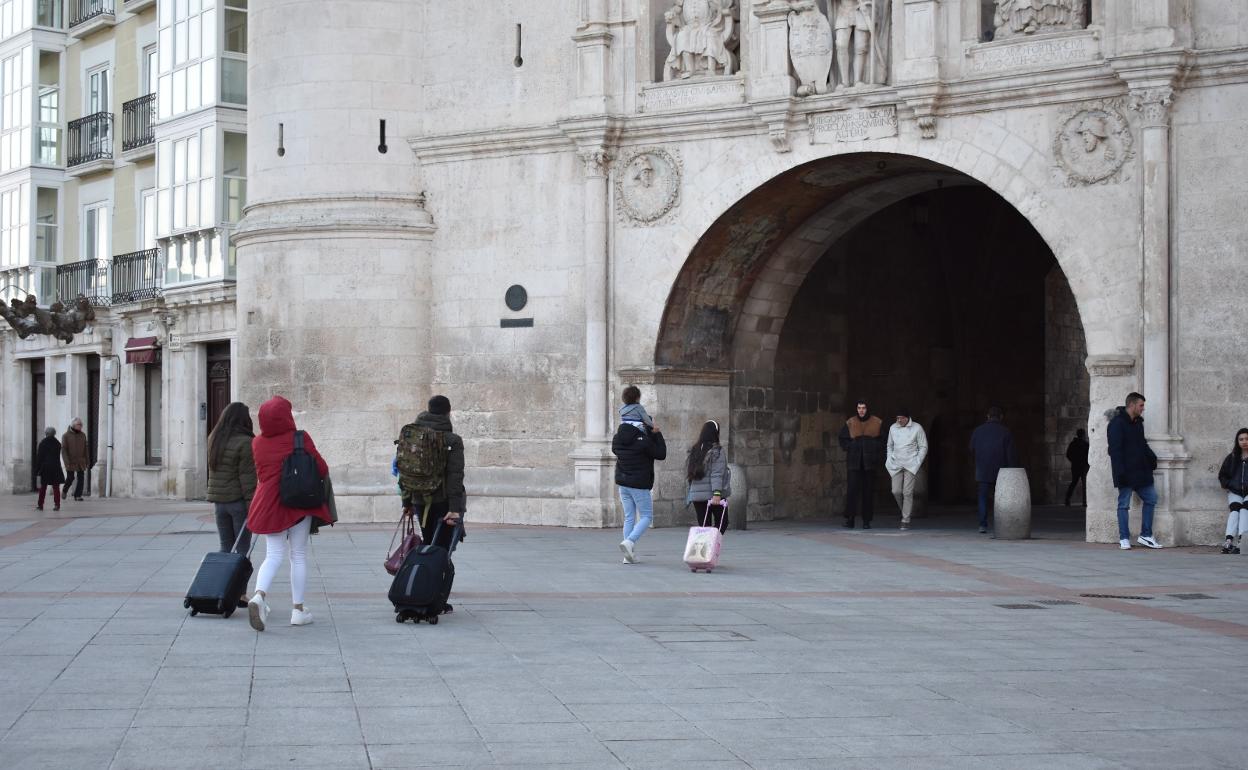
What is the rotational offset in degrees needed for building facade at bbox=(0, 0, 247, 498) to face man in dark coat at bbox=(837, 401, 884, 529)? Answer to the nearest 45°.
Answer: approximately 90° to its left

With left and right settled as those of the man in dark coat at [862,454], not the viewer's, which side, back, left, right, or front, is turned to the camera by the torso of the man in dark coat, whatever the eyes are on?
front

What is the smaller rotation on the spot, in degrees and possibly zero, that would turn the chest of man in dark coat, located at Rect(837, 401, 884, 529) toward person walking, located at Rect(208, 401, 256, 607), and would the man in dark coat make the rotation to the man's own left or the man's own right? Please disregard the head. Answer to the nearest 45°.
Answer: approximately 45° to the man's own right

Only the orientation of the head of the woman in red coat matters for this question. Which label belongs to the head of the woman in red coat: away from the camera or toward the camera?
away from the camera

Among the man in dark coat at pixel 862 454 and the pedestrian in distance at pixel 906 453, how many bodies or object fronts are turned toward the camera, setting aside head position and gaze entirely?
2

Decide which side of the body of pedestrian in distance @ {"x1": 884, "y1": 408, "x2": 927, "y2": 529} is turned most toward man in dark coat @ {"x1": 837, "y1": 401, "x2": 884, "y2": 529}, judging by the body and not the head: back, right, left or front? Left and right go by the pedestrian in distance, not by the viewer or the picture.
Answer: right

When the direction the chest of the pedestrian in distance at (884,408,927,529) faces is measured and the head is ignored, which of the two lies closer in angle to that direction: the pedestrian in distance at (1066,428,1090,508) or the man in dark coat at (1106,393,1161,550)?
the man in dark coat

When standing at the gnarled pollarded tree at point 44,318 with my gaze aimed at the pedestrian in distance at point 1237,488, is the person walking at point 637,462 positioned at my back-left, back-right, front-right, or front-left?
front-right

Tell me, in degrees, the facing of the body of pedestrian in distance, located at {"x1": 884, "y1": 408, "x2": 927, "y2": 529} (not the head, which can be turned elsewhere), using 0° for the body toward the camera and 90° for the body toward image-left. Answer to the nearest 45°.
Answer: approximately 0°

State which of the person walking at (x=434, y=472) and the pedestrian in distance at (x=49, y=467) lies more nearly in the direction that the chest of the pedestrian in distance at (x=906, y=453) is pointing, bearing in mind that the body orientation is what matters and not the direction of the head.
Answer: the person walking

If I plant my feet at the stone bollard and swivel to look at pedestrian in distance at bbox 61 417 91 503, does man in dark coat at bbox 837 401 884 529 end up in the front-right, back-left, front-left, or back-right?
front-right

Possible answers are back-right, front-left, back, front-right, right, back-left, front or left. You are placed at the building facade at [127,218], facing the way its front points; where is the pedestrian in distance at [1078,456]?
left

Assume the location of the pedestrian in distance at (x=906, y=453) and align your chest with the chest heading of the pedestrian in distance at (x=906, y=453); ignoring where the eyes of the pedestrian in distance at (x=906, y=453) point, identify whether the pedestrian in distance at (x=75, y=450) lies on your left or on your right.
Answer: on your right

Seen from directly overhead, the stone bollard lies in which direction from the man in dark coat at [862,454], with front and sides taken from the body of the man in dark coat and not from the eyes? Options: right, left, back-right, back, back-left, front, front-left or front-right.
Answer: front-left
